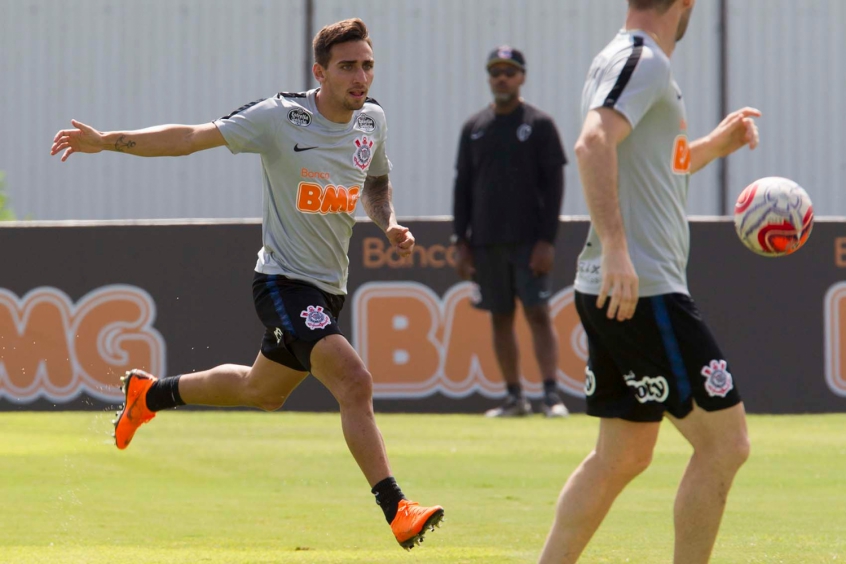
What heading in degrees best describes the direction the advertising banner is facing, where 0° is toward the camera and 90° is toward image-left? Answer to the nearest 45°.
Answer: approximately 0°

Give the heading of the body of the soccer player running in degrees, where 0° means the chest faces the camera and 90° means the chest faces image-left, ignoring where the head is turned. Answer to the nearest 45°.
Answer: approximately 315°

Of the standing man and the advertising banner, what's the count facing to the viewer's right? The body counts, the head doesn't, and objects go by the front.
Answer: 0

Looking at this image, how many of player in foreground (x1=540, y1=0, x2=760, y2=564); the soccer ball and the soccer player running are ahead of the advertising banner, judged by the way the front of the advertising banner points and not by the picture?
3
